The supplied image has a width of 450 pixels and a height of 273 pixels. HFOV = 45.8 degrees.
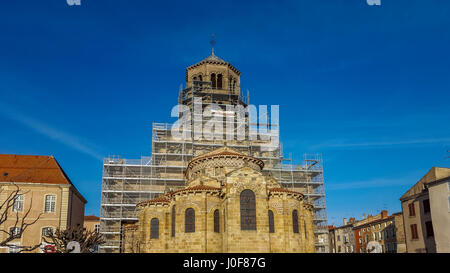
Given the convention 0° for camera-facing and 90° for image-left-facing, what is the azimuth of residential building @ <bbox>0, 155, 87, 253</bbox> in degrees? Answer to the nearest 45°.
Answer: approximately 0°

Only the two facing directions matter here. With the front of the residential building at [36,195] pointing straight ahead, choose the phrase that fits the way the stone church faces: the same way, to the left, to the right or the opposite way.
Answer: the opposite way

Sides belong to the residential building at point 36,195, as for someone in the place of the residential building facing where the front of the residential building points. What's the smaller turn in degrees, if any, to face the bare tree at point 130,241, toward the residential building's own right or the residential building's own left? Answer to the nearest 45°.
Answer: approximately 90° to the residential building's own left

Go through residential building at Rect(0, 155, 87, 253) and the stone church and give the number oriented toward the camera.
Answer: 1

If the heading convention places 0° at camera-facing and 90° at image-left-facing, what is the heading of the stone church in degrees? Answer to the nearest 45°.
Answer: approximately 180°

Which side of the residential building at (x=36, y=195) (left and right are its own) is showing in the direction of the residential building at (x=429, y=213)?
left

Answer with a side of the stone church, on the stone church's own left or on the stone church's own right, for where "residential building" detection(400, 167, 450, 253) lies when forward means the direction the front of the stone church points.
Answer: on the stone church's own right
